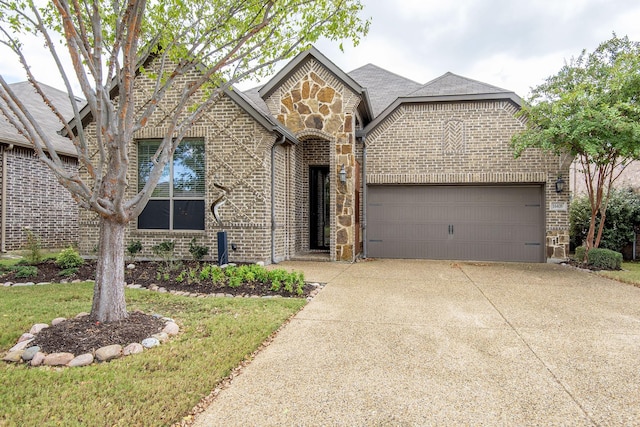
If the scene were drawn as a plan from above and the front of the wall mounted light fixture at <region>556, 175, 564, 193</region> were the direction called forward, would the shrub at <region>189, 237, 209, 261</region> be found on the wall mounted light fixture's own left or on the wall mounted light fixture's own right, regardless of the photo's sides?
on the wall mounted light fixture's own right

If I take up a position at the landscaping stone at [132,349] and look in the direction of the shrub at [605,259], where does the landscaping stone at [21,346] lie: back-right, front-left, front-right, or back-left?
back-left

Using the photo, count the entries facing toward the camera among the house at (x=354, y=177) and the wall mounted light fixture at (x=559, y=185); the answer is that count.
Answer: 2

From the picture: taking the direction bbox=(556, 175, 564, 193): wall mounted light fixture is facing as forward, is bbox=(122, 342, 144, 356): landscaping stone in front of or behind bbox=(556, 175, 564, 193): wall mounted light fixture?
in front

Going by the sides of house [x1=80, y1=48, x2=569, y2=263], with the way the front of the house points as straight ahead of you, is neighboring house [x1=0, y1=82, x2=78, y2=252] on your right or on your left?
on your right

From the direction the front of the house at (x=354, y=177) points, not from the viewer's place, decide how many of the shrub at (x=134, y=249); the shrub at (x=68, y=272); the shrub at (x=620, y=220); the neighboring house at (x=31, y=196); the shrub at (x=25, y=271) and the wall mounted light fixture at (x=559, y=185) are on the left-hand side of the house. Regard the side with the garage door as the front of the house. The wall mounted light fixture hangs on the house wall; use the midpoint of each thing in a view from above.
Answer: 2

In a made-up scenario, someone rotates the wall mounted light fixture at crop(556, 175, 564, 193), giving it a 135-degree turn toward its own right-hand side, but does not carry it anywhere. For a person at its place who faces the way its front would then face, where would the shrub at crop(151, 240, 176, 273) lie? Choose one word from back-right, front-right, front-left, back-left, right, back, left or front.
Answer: left

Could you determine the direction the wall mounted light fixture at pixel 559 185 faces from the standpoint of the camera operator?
facing the viewer

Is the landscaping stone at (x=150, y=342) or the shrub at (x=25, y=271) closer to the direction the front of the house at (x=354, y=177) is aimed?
the landscaping stone

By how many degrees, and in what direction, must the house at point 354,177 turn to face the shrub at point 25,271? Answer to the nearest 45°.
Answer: approximately 45° to its right

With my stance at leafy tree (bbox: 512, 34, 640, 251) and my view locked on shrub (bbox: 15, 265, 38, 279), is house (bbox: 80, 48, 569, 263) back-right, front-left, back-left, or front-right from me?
front-right

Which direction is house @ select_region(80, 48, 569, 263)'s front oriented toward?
toward the camera
